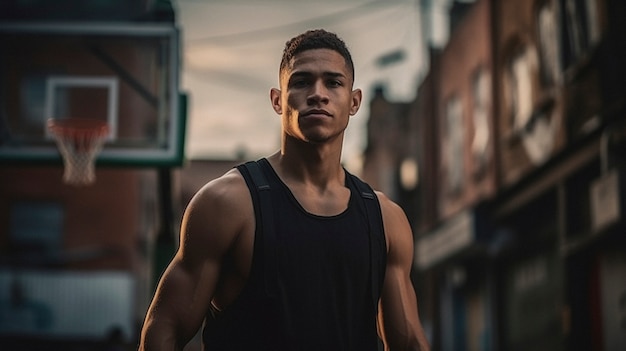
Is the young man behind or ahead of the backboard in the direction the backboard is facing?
ahead

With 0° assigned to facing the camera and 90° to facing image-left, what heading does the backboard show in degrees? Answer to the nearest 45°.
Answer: approximately 0°
